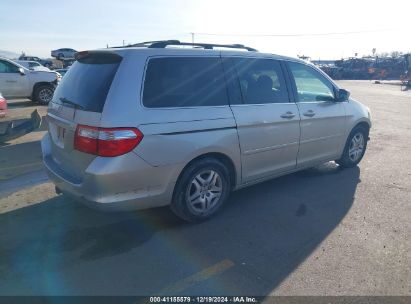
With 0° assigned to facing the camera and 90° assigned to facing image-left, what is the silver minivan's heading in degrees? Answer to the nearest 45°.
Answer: approximately 225°

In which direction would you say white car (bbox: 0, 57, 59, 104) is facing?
to the viewer's right

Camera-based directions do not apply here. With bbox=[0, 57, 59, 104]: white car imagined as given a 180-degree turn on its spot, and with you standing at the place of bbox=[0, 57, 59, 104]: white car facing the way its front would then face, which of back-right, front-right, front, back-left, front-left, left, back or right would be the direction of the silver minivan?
left
